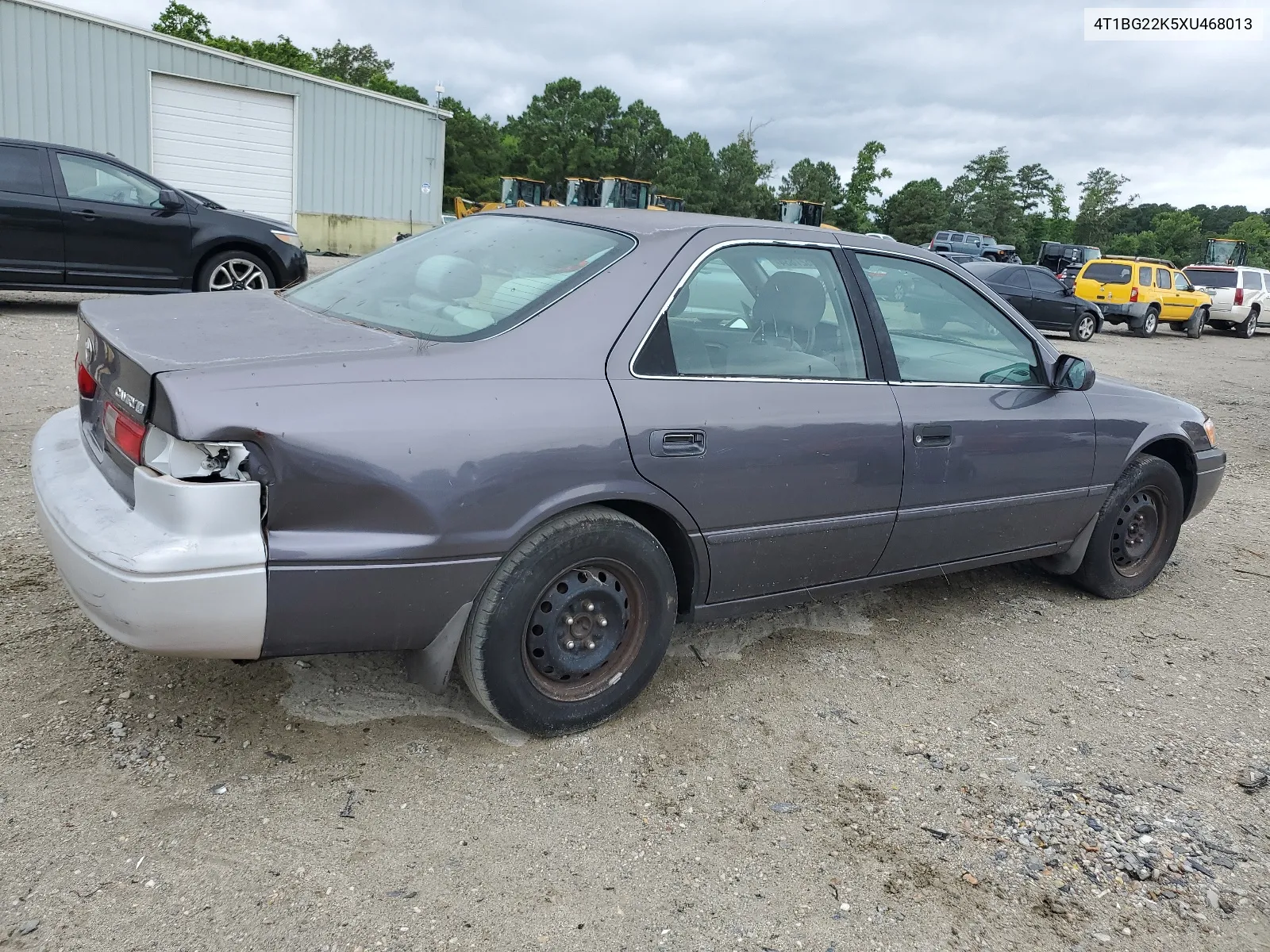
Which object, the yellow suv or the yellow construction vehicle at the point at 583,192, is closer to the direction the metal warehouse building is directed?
the yellow suv

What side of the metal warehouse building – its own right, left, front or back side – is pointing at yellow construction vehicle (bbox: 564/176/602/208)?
left

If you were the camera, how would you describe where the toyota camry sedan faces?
facing away from the viewer and to the right of the viewer

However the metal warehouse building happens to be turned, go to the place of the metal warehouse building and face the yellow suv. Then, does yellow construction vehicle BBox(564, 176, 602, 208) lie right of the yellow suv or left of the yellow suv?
left

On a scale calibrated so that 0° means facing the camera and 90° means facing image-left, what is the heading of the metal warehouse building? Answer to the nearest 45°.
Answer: approximately 315°

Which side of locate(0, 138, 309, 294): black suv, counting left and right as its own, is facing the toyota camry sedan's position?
right

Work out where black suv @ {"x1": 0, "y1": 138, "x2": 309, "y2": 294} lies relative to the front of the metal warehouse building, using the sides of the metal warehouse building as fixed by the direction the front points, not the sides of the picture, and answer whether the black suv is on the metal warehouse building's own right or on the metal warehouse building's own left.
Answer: on the metal warehouse building's own right

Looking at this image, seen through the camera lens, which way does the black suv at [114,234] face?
facing to the right of the viewer

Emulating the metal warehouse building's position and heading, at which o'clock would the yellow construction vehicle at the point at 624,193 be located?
The yellow construction vehicle is roughly at 10 o'clock from the metal warehouse building.

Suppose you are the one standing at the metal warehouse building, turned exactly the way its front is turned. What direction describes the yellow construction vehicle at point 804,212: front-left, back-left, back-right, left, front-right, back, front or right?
front-left

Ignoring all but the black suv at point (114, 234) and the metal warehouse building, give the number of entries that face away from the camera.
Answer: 0

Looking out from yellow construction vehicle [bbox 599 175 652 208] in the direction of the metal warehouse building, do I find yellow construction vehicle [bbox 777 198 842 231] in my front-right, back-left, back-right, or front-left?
back-left
